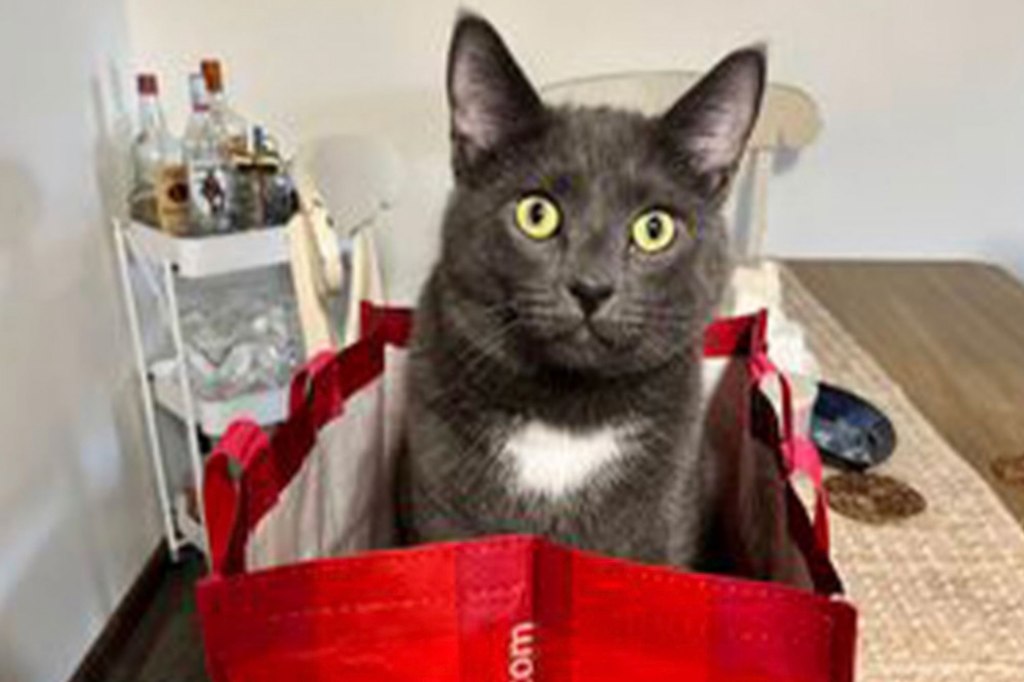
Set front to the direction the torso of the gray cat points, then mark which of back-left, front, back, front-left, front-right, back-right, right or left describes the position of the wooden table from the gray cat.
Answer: back-left

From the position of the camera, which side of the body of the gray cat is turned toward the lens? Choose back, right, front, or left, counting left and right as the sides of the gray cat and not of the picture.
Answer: front

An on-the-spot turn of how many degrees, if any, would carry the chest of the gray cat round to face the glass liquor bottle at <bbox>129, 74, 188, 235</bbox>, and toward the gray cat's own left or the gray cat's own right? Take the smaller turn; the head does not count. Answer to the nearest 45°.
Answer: approximately 135° to the gray cat's own right
